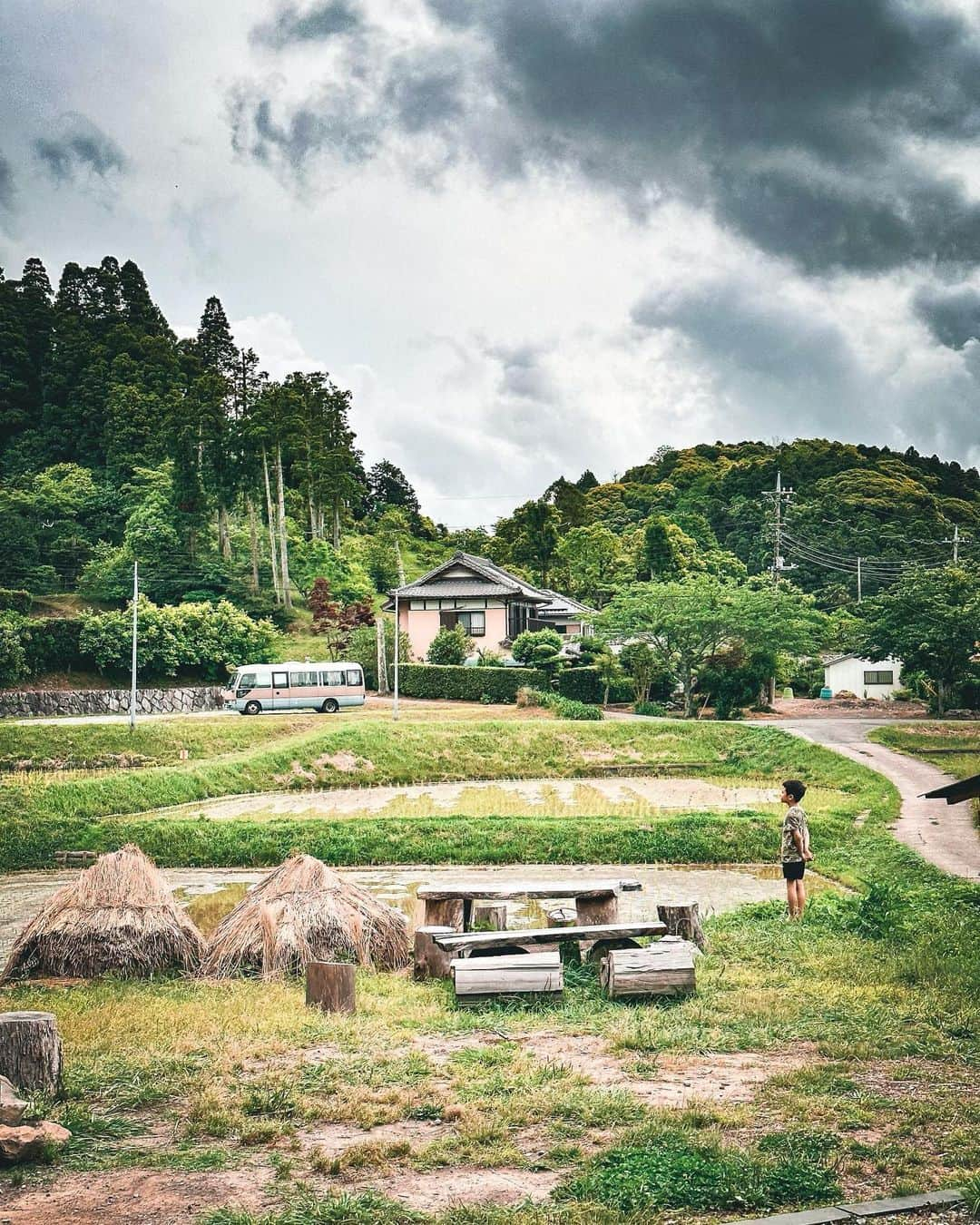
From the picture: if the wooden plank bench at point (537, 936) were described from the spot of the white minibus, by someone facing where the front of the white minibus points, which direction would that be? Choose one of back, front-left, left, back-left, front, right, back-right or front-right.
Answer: left

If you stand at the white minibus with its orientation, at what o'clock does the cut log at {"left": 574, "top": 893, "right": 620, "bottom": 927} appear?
The cut log is roughly at 9 o'clock from the white minibus.

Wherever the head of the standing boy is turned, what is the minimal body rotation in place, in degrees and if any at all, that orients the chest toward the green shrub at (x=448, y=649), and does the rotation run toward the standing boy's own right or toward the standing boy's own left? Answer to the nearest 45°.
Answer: approximately 90° to the standing boy's own right

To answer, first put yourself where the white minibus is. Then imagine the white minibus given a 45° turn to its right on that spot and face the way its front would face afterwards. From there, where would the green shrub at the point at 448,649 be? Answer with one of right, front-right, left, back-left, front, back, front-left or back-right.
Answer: right

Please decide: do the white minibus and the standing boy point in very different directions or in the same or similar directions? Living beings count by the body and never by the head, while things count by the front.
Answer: same or similar directions

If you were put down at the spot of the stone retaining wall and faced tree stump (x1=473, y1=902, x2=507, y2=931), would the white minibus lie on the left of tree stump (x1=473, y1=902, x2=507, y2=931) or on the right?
left

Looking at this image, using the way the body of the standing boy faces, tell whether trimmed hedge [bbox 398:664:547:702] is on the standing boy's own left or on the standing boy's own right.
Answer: on the standing boy's own right

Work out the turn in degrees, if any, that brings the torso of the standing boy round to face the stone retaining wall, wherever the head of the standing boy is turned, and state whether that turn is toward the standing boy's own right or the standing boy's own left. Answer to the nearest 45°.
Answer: approximately 45° to the standing boy's own right

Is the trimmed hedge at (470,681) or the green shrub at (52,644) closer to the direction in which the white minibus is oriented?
the green shrub

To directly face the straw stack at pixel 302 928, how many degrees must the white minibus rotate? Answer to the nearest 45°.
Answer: approximately 90° to its left

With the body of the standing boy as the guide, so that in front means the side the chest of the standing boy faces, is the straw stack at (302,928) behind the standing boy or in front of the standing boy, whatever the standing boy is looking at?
in front

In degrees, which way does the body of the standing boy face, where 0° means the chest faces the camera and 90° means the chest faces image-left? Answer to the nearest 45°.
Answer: approximately 90°

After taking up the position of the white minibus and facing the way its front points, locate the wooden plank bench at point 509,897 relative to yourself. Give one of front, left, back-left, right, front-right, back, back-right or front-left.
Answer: left

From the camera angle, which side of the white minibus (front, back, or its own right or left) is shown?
left

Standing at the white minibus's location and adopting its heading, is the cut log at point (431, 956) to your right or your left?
on your left
